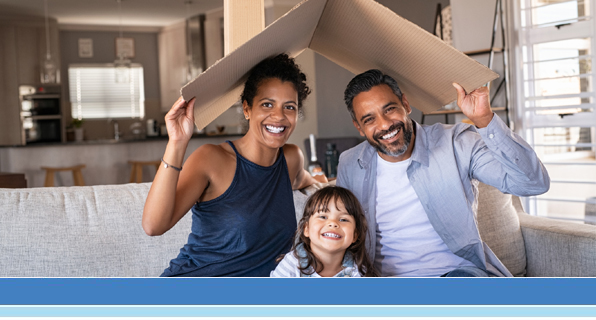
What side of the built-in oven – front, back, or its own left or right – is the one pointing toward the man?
front

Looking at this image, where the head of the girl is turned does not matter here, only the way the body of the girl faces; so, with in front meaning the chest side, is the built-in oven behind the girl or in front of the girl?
behind

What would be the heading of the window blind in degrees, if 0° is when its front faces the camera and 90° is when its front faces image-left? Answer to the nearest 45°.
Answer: approximately 0°

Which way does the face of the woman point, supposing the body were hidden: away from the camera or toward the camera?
toward the camera

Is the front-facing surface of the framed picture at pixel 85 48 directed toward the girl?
yes

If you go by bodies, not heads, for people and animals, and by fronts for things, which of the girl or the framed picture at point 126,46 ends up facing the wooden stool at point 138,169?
the framed picture

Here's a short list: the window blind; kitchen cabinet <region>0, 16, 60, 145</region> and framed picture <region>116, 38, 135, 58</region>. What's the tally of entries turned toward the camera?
3

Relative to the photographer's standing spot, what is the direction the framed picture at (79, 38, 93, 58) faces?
facing the viewer

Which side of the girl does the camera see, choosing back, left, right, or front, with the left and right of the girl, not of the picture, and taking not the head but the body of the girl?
front

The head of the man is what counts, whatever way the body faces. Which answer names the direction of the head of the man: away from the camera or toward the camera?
toward the camera

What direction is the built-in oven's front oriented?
toward the camera

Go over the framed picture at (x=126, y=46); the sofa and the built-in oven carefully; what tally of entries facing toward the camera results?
3
